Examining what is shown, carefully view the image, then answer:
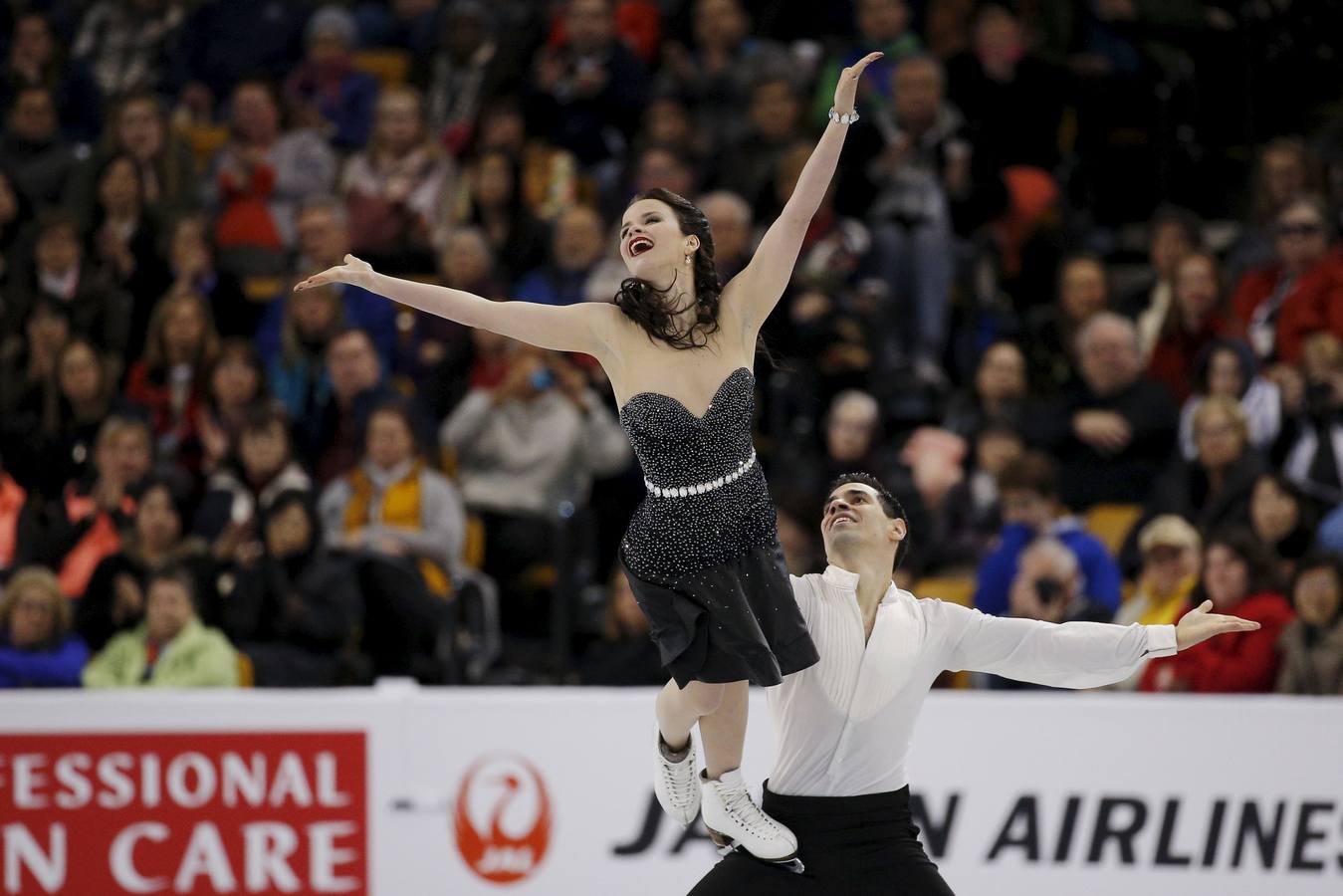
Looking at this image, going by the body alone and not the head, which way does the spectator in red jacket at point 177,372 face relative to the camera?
toward the camera

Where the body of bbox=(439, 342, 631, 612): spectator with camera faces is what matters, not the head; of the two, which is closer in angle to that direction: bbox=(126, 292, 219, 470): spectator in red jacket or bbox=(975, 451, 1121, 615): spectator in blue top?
the spectator in blue top

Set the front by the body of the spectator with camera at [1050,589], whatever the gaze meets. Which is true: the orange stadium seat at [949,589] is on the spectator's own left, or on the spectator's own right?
on the spectator's own right

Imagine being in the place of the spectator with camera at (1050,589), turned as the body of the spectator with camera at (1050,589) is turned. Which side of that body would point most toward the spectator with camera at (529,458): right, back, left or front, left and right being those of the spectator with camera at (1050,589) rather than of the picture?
right

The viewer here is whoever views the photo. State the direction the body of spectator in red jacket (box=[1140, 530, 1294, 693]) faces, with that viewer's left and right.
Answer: facing the viewer and to the left of the viewer

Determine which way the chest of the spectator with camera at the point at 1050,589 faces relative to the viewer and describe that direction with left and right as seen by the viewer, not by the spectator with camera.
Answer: facing the viewer

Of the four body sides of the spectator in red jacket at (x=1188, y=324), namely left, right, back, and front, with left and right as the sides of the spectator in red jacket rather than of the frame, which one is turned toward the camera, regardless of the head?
front

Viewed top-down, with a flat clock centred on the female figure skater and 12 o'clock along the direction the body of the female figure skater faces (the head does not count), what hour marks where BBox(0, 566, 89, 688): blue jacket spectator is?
The blue jacket spectator is roughly at 5 o'clock from the female figure skater.

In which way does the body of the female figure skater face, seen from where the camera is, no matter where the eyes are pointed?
toward the camera

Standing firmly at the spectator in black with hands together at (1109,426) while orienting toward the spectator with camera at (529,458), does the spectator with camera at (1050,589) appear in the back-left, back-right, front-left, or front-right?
front-left

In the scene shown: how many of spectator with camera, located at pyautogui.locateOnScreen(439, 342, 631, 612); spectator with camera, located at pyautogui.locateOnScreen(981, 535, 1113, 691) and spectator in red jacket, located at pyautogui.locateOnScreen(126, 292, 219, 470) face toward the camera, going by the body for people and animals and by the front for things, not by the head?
3

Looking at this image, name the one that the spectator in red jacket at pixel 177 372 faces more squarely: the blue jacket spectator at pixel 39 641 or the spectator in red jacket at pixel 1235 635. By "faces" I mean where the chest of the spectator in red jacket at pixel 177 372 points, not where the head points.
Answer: the blue jacket spectator
